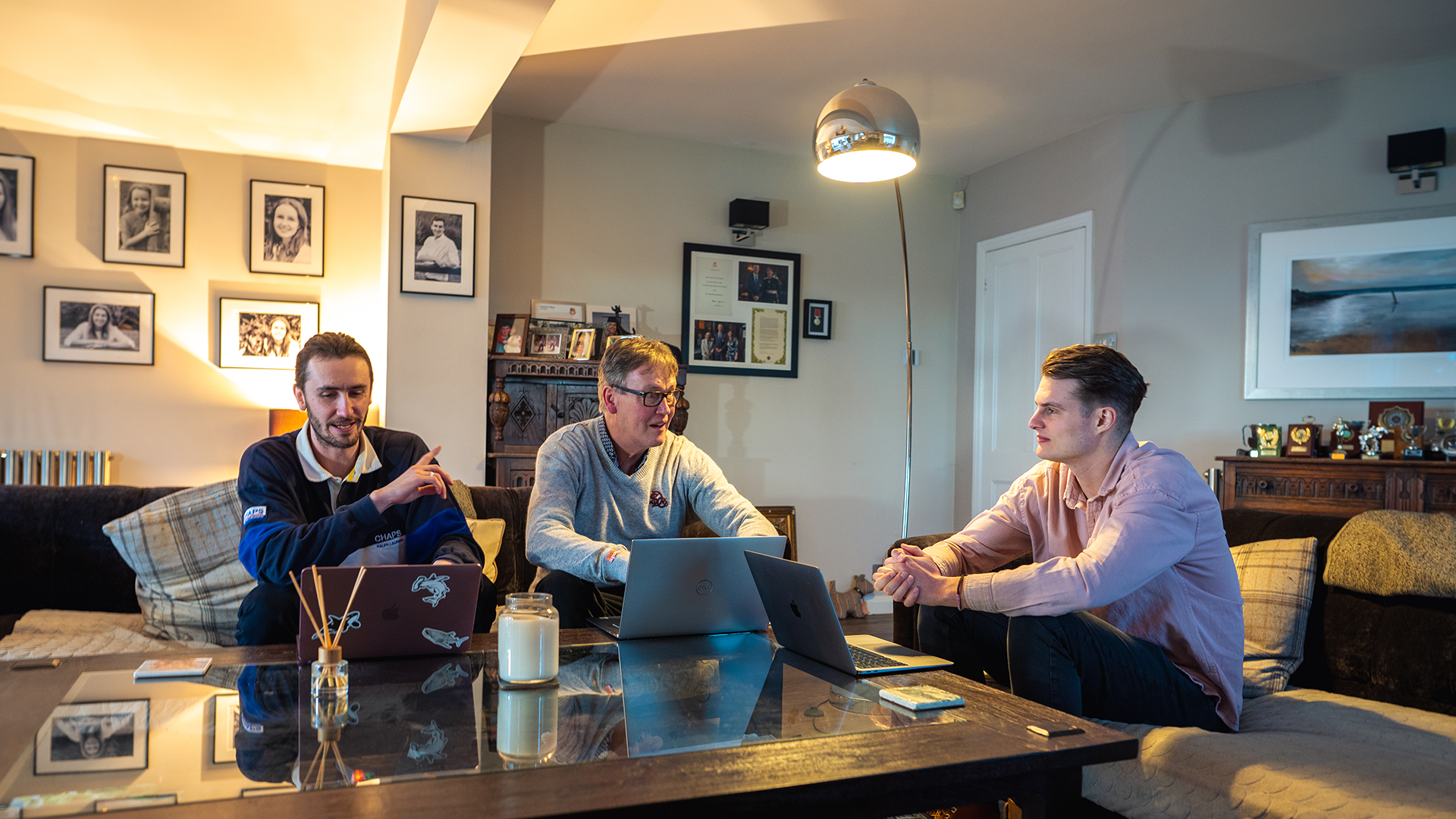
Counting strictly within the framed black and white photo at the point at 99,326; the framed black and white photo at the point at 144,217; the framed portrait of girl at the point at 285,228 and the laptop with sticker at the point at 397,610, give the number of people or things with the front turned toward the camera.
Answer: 3

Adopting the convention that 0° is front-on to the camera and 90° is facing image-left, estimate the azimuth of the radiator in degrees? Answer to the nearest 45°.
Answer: approximately 0°

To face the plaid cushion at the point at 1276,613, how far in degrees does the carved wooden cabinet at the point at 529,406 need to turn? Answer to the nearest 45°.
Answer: approximately 45° to its left

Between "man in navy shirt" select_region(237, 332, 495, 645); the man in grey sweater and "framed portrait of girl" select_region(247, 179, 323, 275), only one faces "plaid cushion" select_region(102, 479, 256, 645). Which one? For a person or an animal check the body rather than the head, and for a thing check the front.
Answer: the framed portrait of girl

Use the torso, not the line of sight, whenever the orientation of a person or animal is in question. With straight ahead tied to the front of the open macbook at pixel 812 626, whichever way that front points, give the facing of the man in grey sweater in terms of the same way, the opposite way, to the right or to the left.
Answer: to the right

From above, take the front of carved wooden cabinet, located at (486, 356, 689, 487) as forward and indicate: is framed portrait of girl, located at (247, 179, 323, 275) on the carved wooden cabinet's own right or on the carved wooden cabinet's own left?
on the carved wooden cabinet's own right

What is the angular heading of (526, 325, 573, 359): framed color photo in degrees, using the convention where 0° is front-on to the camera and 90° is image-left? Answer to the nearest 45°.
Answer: approximately 0°

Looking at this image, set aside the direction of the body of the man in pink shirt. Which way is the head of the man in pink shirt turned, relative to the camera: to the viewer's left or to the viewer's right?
to the viewer's left

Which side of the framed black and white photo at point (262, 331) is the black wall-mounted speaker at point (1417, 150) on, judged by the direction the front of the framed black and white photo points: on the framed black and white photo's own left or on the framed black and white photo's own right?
on the framed black and white photo's own left
